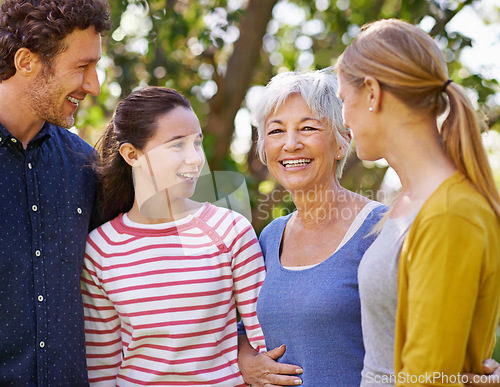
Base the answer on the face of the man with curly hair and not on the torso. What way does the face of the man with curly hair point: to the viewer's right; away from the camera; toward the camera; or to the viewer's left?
to the viewer's right

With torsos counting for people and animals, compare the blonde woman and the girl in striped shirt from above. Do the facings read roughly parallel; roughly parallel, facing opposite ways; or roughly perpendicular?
roughly perpendicular

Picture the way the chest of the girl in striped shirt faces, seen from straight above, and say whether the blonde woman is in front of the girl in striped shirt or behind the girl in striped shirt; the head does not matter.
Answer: in front

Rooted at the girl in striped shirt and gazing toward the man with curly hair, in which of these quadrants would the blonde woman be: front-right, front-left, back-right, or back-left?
back-left

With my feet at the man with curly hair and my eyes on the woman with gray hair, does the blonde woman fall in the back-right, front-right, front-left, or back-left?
front-right

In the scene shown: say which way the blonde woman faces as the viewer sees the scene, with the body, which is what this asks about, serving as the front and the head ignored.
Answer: to the viewer's left

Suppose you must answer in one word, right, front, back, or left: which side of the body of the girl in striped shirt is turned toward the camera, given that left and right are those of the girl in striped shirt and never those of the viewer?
front

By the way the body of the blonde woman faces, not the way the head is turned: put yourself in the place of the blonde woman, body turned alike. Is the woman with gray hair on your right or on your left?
on your right

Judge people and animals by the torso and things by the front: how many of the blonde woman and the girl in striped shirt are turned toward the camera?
1
